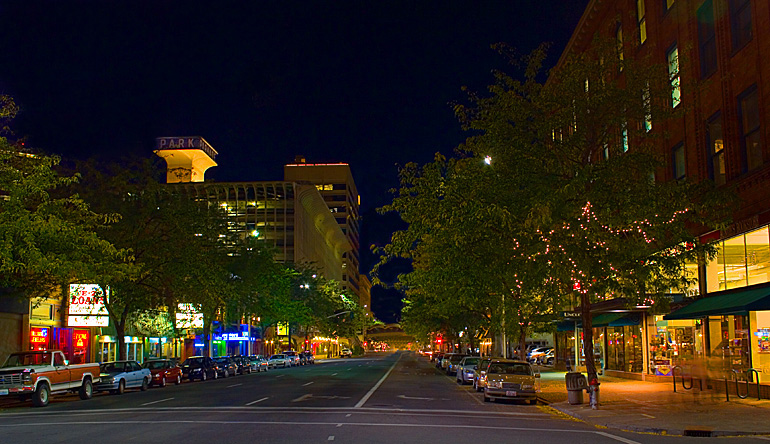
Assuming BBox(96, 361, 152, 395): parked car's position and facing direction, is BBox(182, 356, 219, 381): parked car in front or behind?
behind

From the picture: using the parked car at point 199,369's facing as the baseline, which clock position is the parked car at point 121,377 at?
the parked car at point 121,377 is roughly at 11 o'clock from the parked car at point 199,369.

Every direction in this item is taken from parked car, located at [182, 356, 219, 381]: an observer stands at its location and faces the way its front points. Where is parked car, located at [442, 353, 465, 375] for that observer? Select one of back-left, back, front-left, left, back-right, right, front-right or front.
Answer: back-left

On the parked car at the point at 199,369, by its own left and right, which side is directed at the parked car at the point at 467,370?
left

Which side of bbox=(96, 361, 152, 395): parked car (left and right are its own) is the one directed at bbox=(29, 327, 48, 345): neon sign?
right

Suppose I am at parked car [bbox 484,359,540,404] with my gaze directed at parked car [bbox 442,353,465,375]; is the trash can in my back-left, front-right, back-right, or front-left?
back-right
